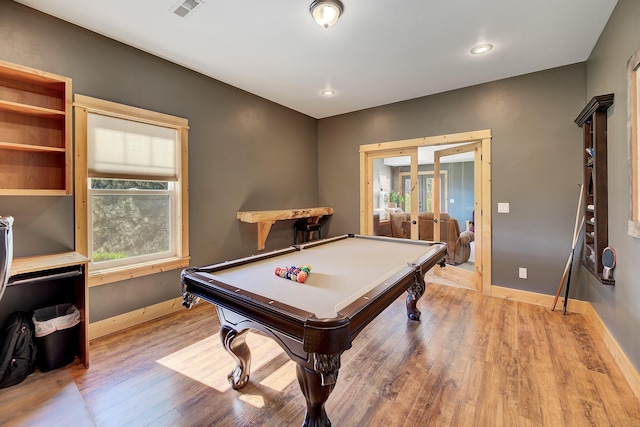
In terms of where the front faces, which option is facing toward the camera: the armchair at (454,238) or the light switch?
the light switch

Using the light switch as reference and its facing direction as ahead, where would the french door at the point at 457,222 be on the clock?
The french door is roughly at 4 o'clock from the light switch.

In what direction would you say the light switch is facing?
toward the camera

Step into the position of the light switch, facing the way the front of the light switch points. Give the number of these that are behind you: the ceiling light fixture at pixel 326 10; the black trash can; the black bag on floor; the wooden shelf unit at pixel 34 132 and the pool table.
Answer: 0

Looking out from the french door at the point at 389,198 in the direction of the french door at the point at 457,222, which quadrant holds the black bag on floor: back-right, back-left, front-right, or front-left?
back-right

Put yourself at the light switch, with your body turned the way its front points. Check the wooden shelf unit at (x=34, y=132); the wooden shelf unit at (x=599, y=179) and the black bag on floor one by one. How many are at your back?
0

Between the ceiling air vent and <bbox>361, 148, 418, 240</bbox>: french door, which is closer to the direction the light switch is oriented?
the ceiling air vent

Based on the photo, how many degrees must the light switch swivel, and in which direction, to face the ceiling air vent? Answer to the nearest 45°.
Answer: approximately 45° to its right

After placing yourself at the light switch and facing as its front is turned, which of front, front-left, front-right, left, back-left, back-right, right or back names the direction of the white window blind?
front-right
